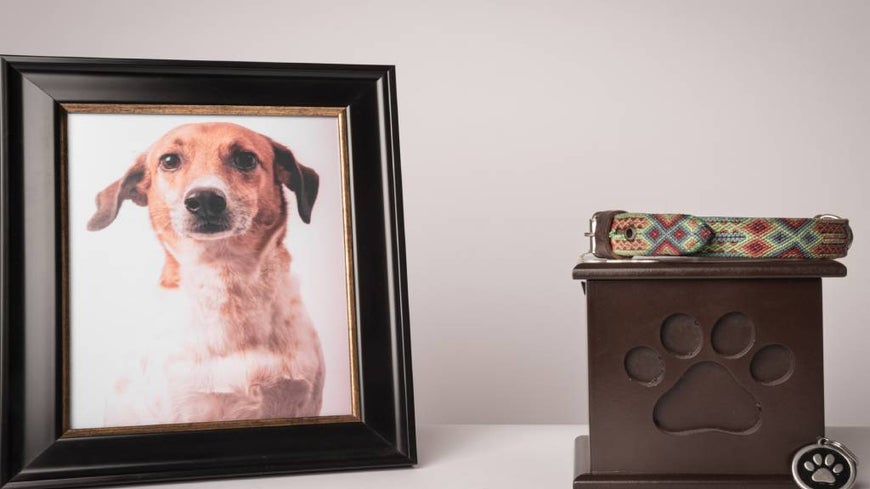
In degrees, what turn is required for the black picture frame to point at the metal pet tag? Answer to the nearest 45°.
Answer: approximately 45° to its left

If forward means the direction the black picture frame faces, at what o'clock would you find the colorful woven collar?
The colorful woven collar is roughly at 10 o'clock from the black picture frame.

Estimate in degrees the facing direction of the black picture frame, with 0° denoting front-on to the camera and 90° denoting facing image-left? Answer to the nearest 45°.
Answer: approximately 0°
